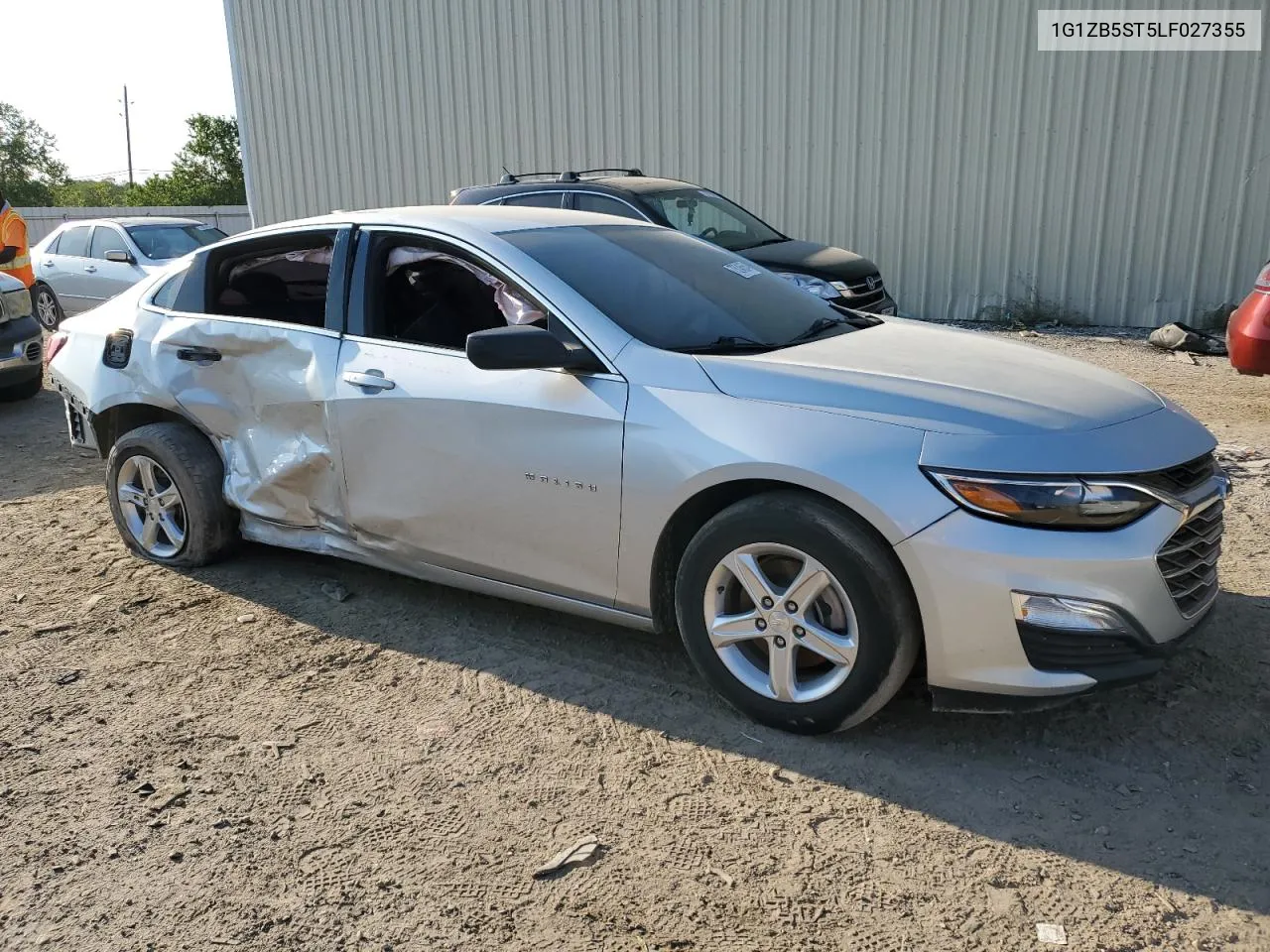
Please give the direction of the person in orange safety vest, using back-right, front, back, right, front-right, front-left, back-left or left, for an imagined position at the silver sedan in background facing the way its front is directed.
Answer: front-right

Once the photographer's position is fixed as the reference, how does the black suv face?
facing the viewer and to the right of the viewer

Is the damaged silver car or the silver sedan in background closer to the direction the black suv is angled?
the damaged silver car

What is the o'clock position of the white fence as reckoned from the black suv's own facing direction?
The white fence is roughly at 6 o'clock from the black suv.

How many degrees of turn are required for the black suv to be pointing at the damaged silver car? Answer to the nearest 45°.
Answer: approximately 45° to its right

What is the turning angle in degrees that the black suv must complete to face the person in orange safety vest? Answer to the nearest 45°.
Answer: approximately 135° to its right

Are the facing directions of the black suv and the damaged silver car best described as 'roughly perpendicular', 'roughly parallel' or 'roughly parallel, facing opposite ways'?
roughly parallel

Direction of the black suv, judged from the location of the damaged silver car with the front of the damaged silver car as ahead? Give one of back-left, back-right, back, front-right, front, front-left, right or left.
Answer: back-left

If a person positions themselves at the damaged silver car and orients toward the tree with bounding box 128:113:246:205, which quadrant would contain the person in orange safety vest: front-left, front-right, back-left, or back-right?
front-left

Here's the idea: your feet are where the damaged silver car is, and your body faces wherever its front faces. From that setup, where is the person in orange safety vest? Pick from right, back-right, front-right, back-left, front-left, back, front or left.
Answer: back

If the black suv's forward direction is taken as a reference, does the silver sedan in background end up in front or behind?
behind

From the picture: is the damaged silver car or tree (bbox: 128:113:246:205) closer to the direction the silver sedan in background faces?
the damaged silver car

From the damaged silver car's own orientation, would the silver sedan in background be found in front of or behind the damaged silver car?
behind
